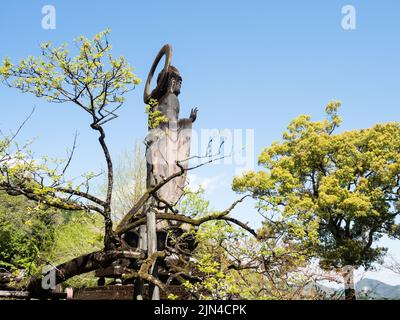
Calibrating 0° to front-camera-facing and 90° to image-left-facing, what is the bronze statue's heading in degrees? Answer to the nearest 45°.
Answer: approximately 270°

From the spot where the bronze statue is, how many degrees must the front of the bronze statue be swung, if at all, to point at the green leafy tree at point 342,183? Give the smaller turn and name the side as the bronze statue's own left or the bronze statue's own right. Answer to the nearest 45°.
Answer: approximately 45° to the bronze statue's own left

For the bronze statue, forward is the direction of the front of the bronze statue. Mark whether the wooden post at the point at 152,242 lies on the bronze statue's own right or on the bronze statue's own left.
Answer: on the bronze statue's own right
